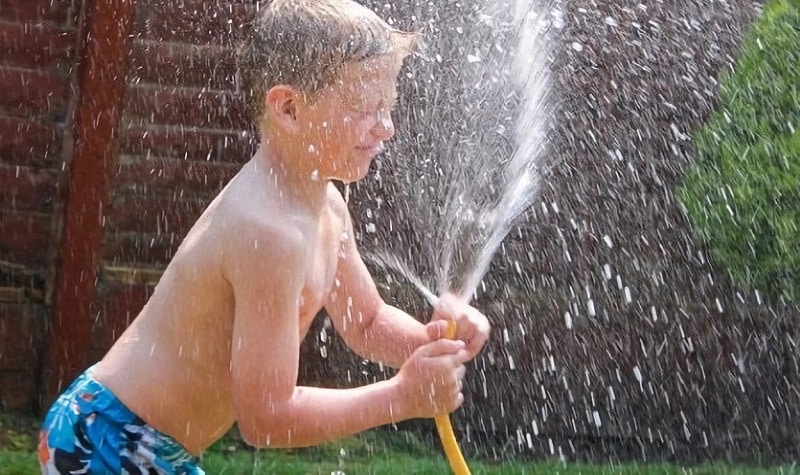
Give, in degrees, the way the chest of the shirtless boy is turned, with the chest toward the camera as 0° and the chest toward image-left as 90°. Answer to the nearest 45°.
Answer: approximately 270°

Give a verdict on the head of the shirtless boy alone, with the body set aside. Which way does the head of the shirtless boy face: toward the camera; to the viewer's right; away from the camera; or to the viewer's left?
to the viewer's right
